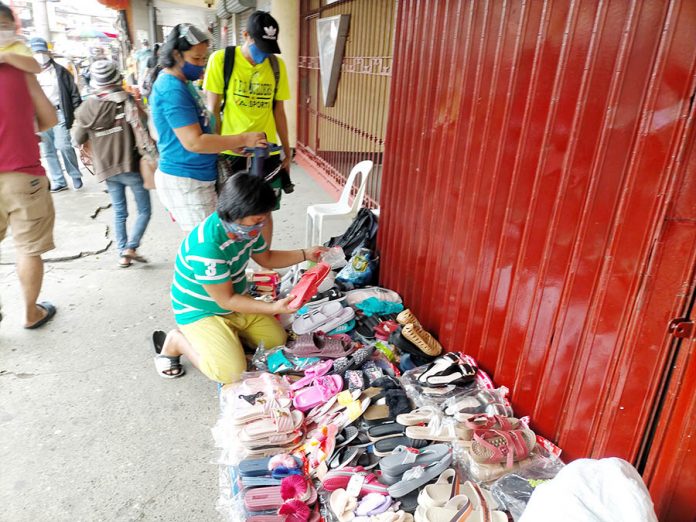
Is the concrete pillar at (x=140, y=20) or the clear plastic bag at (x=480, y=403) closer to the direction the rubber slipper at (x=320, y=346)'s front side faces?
the concrete pillar

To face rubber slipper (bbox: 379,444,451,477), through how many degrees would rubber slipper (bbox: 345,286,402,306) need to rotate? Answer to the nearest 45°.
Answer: approximately 90° to its right

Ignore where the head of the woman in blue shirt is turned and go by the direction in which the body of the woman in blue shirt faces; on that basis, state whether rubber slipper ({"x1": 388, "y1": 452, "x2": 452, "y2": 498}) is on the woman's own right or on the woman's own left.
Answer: on the woman's own right

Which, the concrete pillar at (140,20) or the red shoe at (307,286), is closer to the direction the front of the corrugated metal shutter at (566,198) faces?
the red shoe

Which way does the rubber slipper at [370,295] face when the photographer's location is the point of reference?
facing to the left of the viewer

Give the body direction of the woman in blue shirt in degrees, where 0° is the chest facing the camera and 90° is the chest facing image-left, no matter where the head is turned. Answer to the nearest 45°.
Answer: approximately 270°

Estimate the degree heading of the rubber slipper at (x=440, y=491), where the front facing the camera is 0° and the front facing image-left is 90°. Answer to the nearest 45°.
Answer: approximately 45°

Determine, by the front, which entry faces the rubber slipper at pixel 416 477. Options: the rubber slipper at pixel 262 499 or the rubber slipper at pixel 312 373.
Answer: the rubber slipper at pixel 262 499

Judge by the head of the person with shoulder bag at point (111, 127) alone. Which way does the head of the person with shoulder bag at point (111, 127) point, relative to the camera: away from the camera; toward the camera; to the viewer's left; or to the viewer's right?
away from the camera
